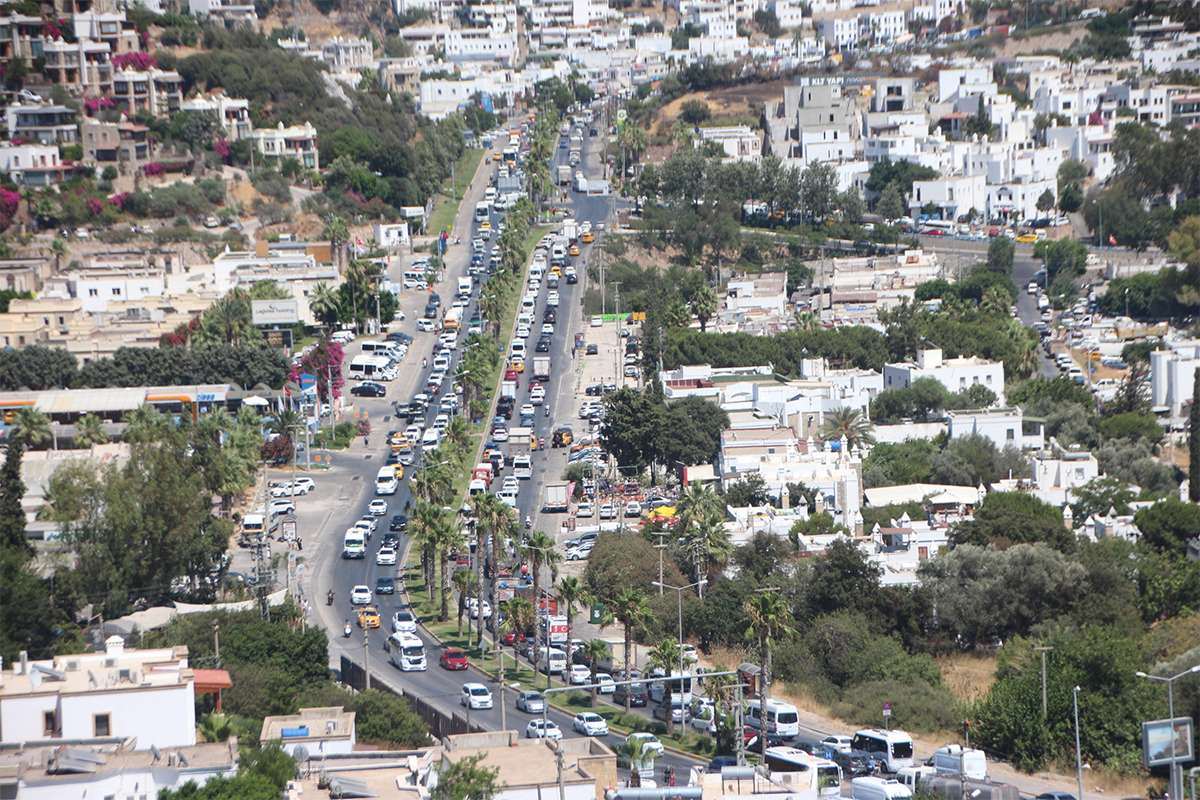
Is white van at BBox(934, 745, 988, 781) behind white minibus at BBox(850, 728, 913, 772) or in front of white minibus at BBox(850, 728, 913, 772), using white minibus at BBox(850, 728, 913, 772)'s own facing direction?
behind

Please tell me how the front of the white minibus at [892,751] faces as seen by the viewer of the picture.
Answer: facing away from the viewer and to the left of the viewer

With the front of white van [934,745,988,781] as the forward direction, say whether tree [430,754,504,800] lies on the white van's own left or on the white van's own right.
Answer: on the white van's own left

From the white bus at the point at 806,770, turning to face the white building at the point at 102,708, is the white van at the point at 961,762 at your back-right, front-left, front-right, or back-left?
back-right

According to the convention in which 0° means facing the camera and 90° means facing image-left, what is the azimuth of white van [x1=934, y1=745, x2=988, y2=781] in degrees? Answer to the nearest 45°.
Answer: approximately 135°
